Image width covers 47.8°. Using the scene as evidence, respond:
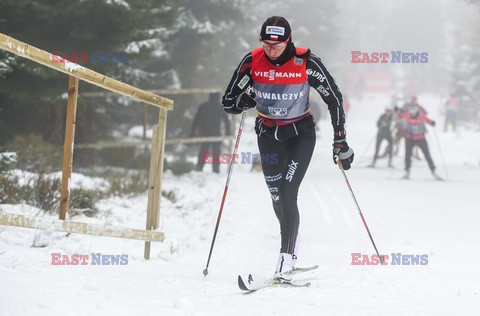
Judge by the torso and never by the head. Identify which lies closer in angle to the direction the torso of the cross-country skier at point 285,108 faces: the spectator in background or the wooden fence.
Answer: the wooden fence

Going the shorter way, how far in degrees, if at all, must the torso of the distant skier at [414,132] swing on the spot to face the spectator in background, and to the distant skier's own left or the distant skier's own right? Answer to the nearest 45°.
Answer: approximately 90° to the distant skier's own right

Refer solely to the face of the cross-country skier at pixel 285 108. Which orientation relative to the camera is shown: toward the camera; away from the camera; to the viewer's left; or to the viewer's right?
toward the camera

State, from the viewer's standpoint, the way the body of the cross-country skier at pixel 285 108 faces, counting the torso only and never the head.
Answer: toward the camera

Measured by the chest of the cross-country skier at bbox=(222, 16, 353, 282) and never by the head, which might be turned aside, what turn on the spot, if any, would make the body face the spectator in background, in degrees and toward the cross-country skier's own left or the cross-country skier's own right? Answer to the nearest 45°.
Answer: approximately 180°

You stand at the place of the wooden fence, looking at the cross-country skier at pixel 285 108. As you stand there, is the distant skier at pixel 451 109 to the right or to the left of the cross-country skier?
left

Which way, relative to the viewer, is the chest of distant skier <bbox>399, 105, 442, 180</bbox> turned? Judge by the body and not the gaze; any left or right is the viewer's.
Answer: facing the viewer

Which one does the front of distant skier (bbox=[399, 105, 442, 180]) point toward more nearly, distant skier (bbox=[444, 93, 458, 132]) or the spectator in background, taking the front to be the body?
the spectator in background

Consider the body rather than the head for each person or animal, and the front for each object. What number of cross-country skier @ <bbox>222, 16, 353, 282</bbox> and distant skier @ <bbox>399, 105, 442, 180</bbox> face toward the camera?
2

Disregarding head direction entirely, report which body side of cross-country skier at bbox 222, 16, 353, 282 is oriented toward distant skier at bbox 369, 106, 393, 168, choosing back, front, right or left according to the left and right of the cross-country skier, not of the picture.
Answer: back

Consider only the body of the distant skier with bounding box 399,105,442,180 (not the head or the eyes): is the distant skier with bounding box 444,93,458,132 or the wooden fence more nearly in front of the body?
the wooden fence

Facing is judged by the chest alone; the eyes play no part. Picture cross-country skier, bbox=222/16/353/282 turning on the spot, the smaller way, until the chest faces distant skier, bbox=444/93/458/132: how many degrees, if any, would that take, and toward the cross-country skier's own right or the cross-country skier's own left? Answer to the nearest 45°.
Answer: approximately 180°

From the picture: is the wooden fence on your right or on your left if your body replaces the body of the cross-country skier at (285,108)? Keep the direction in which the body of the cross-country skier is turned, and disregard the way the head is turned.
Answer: on your right

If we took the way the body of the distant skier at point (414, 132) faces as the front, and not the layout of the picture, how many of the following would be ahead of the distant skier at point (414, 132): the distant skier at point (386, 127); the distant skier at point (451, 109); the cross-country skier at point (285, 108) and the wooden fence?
2

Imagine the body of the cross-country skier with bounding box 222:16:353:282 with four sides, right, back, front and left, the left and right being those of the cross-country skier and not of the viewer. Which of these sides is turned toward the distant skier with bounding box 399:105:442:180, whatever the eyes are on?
back

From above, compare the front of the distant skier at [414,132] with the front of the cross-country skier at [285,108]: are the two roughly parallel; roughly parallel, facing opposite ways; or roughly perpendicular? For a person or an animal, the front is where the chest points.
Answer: roughly parallel
